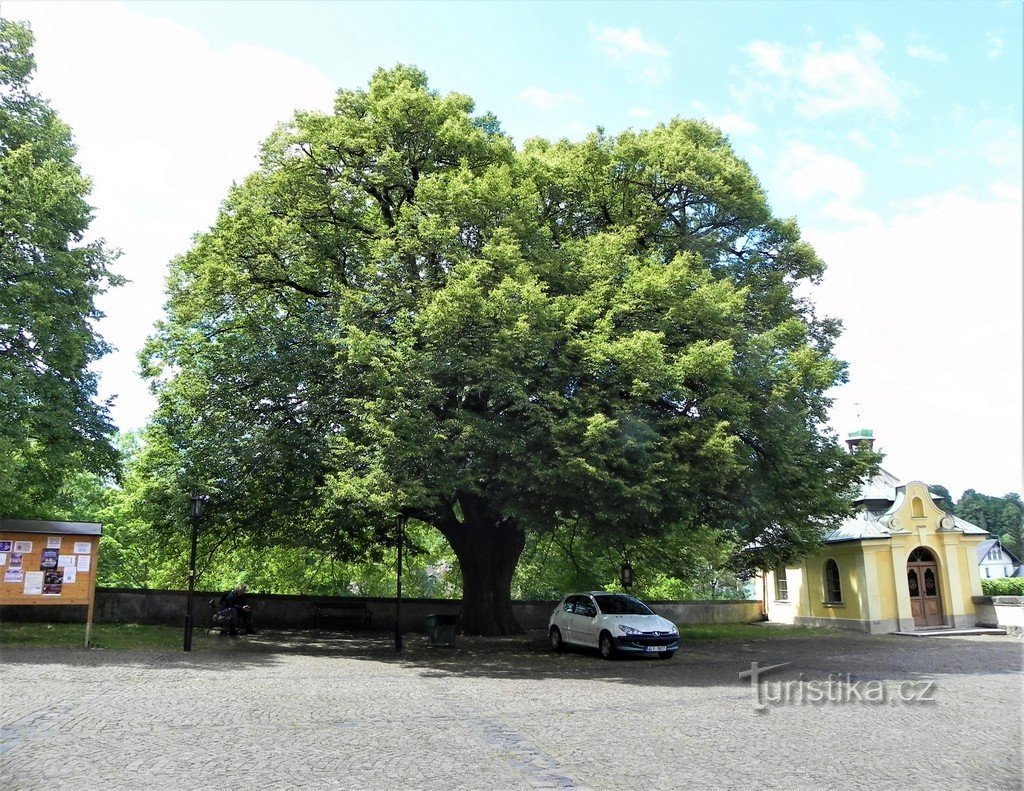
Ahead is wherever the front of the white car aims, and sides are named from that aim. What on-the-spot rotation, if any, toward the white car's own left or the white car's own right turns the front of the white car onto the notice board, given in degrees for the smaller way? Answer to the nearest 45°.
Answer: approximately 135° to the white car's own right

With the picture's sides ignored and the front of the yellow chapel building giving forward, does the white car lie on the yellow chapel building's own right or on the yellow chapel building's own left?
on the yellow chapel building's own right

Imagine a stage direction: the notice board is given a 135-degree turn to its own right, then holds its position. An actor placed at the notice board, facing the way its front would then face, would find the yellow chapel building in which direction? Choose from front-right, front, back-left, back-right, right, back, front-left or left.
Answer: back-right

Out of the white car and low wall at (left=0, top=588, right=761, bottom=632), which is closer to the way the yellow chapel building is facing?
the white car

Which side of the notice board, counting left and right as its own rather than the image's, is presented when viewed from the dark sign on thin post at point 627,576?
left

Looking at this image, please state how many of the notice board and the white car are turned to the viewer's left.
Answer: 0

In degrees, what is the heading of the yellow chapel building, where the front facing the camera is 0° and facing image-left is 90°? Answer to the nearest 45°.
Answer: approximately 315°

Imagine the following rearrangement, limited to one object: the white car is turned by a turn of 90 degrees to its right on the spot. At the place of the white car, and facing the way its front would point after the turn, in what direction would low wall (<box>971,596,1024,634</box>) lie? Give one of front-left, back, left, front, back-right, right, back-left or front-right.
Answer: back

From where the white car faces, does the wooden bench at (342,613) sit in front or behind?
behind

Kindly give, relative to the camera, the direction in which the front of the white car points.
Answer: facing the viewer and to the right of the viewer

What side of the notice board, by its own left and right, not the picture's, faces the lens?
front

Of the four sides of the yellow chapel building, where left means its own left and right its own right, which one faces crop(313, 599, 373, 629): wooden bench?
right

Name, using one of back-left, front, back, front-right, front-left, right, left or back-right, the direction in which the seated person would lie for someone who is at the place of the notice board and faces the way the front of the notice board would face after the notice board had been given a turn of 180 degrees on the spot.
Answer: front-right
